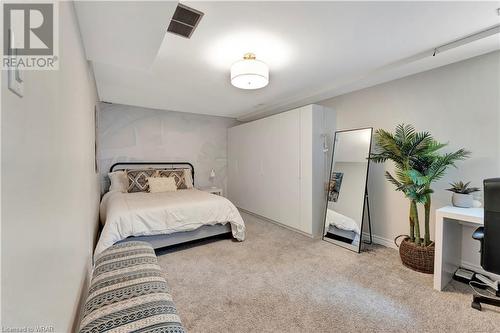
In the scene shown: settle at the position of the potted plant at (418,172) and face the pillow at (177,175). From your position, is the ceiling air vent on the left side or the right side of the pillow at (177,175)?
left

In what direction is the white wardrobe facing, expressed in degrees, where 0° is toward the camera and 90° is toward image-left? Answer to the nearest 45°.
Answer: approximately 45°

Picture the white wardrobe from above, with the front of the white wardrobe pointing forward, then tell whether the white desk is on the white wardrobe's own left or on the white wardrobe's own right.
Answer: on the white wardrobe's own left

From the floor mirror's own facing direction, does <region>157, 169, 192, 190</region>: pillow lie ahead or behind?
ahead

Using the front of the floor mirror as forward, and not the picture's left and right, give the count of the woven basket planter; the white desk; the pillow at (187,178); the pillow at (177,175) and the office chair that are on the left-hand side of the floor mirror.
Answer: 3

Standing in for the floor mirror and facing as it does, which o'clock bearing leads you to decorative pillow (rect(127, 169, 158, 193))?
The decorative pillow is roughly at 1 o'clock from the floor mirror.

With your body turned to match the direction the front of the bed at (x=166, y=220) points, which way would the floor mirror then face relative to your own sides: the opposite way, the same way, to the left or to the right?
to the right

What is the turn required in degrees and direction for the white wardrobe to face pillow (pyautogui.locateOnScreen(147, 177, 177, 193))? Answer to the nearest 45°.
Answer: approximately 45° to its right

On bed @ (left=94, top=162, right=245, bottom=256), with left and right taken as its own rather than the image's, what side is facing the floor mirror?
left

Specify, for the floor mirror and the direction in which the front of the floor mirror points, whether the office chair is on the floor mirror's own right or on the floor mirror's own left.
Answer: on the floor mirror's own left
